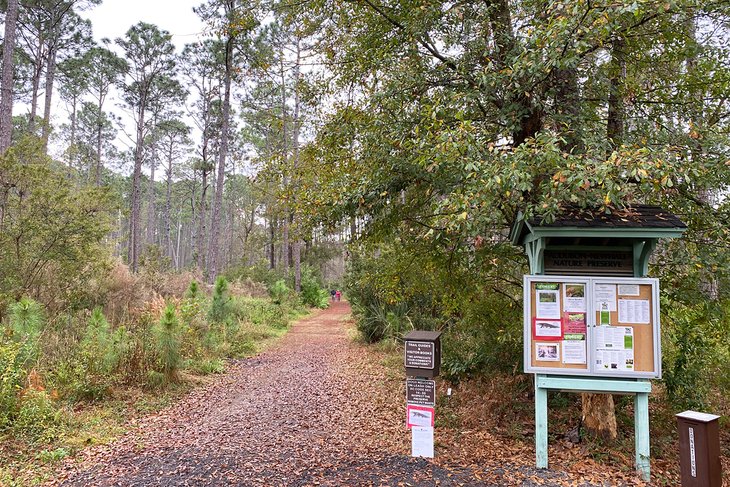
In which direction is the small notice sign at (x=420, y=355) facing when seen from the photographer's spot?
facing the viewer

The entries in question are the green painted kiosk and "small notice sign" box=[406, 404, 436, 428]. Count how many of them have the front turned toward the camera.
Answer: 2

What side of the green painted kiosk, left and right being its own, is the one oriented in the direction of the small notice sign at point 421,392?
right

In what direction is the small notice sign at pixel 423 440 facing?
toward the camera

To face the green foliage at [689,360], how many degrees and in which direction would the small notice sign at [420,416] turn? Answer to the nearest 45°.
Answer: approximately 90° to its left

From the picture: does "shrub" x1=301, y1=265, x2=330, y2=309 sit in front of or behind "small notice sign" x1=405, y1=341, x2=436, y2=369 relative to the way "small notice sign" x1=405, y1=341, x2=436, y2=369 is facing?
behind

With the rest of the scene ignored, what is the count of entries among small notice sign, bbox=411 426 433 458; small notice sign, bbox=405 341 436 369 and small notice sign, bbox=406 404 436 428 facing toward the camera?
3

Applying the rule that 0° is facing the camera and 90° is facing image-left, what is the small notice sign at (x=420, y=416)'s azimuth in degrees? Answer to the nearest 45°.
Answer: approximately 0°

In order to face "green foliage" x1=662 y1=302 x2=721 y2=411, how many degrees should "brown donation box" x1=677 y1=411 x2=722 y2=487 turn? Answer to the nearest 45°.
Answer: approximately 135° to its right

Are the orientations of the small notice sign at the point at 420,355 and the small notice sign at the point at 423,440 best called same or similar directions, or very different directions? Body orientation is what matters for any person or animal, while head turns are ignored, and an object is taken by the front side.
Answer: same or similar directions

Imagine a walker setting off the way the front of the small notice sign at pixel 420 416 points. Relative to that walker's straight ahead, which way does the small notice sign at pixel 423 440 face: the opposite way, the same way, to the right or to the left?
the same way

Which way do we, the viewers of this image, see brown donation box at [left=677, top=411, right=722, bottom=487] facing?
facing the viewer and to the left of the viewer

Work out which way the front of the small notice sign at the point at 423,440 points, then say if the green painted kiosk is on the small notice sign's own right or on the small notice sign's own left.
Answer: on the small notice sign's own left

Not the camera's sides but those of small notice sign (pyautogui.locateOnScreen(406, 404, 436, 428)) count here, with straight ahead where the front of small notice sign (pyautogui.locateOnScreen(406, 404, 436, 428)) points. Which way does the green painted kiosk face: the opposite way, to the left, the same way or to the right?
the same way
